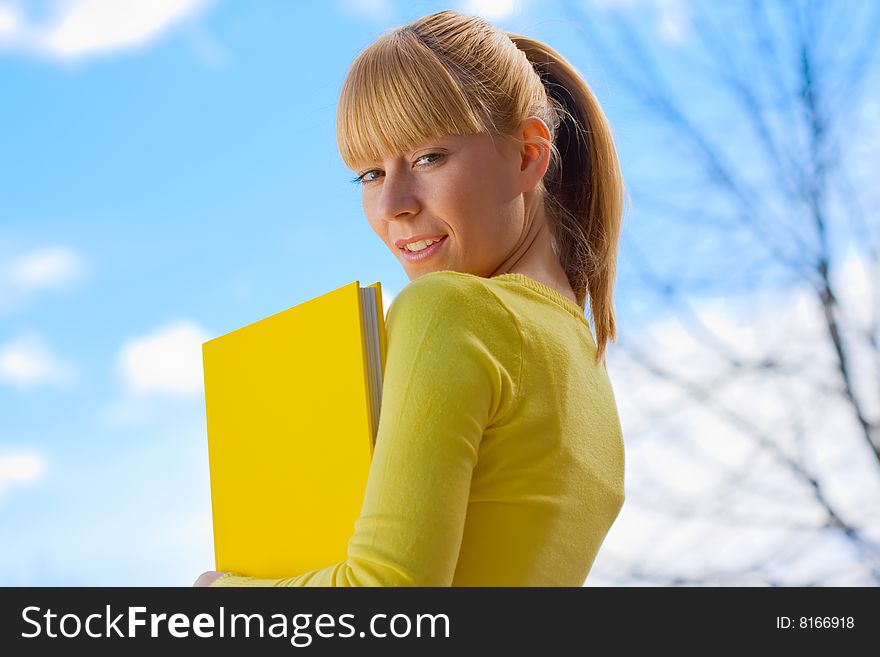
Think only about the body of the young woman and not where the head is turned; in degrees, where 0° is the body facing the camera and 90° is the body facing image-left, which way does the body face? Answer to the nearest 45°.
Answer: approximately 135°
